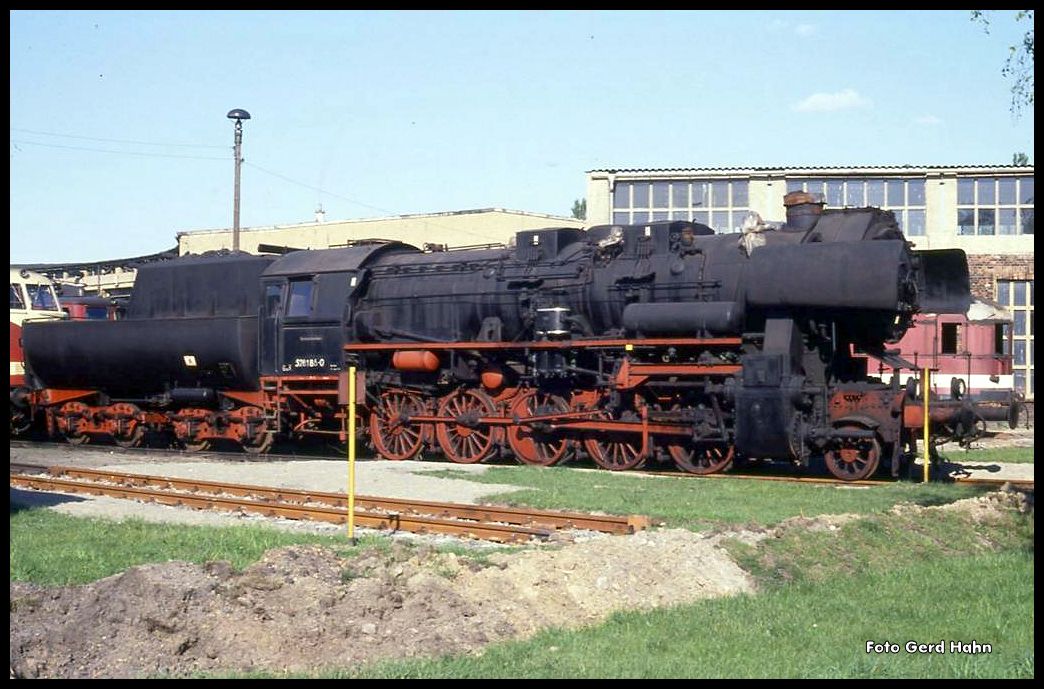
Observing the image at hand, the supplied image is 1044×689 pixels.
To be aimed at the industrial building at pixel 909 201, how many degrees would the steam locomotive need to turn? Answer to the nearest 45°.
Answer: approximately 90° to its left

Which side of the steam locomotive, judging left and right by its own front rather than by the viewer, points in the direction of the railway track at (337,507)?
right

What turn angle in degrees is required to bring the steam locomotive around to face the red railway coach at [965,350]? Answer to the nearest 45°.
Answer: approximately 90° to its left
